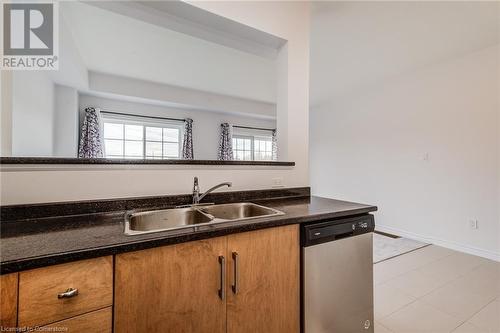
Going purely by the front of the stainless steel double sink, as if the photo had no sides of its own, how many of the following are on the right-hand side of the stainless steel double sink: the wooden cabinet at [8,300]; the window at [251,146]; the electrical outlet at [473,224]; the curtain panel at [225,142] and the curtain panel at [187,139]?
1

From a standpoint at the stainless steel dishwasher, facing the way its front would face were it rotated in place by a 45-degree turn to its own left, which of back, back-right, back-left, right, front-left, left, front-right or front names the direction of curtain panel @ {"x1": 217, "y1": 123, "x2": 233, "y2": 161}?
back-left

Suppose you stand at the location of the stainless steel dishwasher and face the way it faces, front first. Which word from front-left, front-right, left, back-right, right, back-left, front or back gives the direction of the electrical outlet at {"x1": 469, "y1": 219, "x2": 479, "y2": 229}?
left

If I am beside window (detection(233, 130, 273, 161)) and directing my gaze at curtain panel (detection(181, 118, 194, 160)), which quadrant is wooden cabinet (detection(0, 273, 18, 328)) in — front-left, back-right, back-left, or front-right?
front-left

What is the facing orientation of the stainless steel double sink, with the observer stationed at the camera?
facing the viewer and to the right of the viewer

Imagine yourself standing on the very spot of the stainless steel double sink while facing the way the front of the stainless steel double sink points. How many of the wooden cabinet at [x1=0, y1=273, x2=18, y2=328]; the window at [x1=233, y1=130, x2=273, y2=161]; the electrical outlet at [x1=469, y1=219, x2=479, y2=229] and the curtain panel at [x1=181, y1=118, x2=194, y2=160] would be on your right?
1

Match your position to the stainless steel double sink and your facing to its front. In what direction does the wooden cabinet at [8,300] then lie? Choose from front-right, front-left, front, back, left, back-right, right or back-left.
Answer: right

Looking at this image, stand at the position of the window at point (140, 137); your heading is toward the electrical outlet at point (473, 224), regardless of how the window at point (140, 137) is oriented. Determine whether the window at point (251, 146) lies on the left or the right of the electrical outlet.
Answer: left

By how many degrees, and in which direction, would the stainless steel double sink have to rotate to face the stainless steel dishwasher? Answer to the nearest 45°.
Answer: approximately 45° to its left

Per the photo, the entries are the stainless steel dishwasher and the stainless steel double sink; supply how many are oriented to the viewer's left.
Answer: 0

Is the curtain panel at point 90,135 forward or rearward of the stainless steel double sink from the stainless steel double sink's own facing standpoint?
rearward

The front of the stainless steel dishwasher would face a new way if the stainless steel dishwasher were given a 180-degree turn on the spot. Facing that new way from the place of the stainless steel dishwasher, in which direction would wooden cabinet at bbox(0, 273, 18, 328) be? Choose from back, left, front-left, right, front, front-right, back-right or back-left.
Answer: left

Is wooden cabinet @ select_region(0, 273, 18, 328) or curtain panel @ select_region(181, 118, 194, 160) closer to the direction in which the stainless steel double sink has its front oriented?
the wooden cabinet
